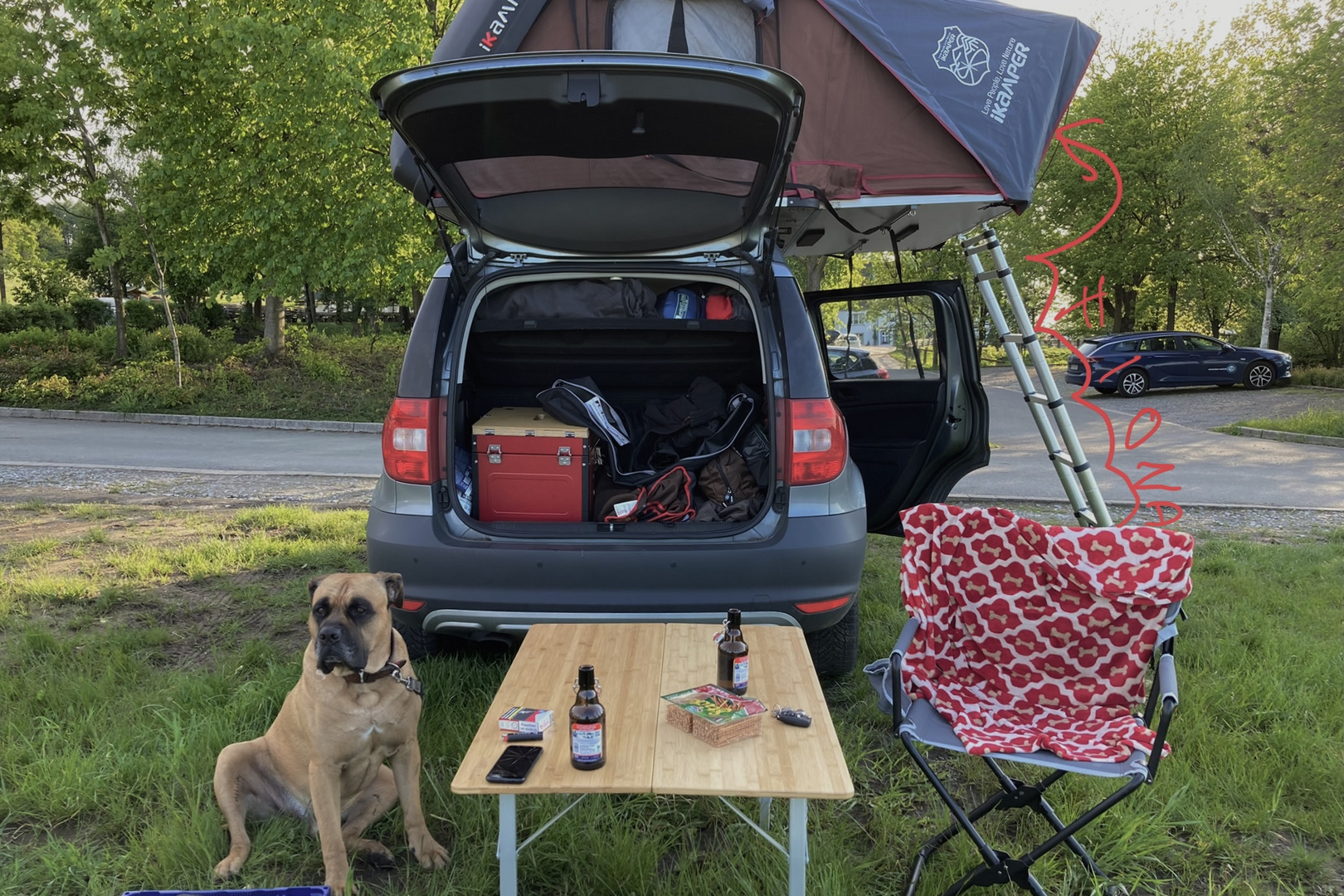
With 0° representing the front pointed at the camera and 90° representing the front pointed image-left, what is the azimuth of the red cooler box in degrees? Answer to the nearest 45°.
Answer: approximately 0°

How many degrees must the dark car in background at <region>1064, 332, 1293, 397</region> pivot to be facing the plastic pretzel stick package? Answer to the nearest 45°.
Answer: approximately 90° to its right

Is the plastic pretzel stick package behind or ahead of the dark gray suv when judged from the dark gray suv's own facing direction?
behind

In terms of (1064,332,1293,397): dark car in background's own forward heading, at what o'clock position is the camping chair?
The camping chair is roughly at 3 o'clock from the dark car in background.

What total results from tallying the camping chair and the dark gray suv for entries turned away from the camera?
1

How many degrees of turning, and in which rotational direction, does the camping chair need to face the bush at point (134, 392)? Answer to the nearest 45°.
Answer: approximately 135° to its right

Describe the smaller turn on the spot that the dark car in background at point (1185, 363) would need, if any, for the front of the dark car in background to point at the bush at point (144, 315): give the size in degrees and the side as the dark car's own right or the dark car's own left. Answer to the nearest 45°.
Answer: approximately 180°

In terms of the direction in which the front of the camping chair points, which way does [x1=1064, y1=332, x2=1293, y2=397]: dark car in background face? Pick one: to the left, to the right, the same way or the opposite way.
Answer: to the left

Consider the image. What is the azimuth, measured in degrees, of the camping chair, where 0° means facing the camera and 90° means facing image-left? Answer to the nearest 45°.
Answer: approximately 0°

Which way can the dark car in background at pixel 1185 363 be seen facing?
to the viewer's right

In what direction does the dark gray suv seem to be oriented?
away from the camera

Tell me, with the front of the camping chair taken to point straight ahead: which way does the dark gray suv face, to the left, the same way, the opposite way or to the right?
the opposite way
